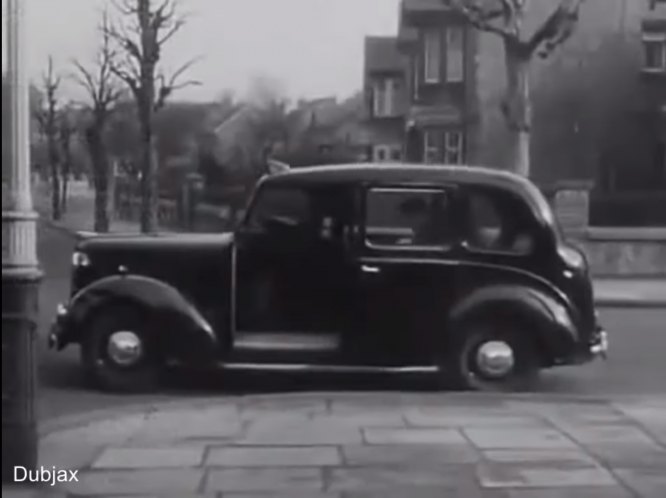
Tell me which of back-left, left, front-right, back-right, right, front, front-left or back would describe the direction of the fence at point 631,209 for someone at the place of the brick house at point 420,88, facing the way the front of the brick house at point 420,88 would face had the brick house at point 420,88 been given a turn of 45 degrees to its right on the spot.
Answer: back-left

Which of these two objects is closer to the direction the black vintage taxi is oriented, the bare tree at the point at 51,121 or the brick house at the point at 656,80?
the bare tree

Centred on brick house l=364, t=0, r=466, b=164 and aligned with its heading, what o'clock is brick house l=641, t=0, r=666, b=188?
brick house l=641, t=0, r=666, b=188 is roughly at 9 o'clock from brick house l=364, t=0, r=466, b=164.

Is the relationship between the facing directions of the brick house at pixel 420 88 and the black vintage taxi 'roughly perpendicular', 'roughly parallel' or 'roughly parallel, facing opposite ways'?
roughly perpendicular

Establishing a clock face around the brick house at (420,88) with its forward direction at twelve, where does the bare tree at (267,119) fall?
The bare tree is roughly at 3 o'clock from the brick house.

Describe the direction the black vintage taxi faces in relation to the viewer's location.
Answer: facing to the left of the viewer

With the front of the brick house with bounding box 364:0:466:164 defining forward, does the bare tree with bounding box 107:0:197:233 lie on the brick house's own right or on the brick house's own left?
on the brick house's own right

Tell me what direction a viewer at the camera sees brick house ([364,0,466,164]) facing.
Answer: facing the viewer

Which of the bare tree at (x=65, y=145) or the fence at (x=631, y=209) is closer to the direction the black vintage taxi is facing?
the bare tree

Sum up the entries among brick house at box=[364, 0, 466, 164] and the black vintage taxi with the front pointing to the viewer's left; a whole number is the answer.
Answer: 1
